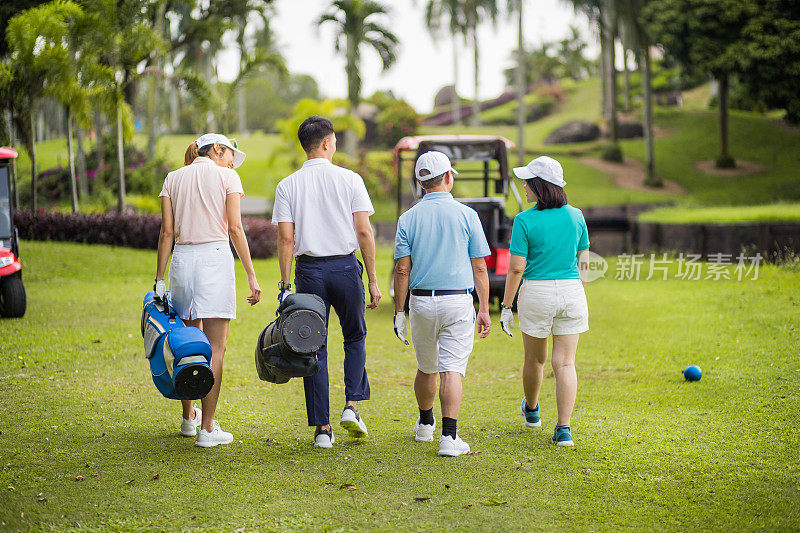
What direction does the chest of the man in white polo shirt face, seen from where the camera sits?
away from the camera

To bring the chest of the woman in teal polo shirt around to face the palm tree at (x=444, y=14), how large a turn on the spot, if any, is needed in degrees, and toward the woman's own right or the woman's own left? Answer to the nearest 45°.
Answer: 0° — they already face it

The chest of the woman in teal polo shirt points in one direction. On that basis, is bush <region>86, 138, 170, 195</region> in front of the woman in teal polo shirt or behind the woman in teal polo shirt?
in front

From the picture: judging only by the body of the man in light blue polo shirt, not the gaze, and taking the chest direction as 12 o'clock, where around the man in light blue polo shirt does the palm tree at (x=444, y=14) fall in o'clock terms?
The palm tree is roughly at 12 o'clock from the man in light blue polo shirt.

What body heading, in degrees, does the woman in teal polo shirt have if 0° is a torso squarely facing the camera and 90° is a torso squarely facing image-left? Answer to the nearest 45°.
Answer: approximately 180°

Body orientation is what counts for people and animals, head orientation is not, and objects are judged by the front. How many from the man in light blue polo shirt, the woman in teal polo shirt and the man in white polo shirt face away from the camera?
3

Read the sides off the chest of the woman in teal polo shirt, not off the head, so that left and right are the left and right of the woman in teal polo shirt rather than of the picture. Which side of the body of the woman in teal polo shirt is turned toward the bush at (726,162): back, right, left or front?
front

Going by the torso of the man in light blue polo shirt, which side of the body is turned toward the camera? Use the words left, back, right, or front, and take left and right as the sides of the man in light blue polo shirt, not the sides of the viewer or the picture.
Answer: back

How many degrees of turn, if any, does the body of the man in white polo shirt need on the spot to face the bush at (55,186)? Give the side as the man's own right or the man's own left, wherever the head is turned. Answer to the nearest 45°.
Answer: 0° — they already face it

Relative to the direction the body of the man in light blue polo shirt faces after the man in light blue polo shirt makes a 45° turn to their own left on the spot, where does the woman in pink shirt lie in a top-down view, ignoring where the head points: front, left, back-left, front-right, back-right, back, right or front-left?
front-left
